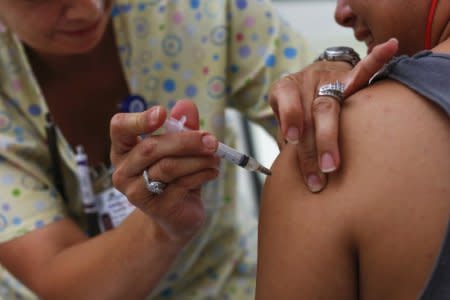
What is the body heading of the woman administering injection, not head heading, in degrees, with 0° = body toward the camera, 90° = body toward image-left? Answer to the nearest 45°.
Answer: approximately 315°

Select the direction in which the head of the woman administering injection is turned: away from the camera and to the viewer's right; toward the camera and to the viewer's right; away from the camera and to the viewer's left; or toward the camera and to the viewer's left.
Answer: toward the camera and to the viewer's right
